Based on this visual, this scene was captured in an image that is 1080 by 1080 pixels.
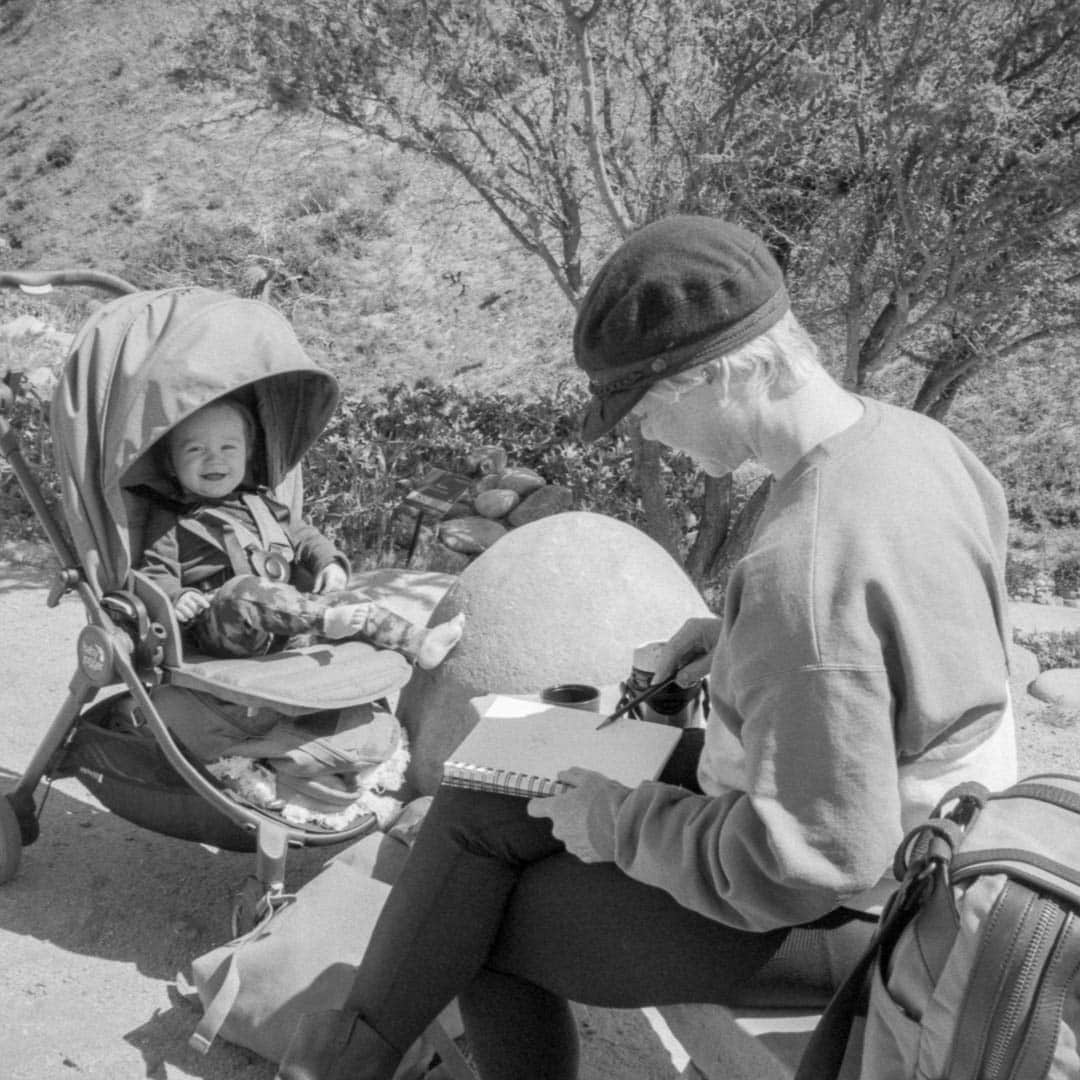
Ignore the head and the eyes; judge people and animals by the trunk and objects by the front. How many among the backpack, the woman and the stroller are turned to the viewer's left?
1

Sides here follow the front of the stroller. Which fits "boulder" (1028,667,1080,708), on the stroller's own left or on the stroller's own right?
on the stroller's own left

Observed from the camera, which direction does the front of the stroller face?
facing the viewer and to the right of the viewer

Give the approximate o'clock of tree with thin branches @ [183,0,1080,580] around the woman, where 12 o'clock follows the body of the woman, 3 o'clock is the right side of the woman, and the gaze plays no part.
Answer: The tree with thin branches is roughly at 3 o'clock from the woman.

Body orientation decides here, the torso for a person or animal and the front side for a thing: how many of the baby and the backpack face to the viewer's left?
0

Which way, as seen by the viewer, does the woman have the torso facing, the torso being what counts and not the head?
to the viewer's left

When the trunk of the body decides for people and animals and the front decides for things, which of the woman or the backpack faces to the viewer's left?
the woman

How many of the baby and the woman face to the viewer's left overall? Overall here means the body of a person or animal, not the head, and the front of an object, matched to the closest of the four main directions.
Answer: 1

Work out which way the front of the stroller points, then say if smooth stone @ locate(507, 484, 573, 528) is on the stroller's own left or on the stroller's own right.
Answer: on the stroller's own left

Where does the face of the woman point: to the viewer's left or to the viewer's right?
to the viewer's left

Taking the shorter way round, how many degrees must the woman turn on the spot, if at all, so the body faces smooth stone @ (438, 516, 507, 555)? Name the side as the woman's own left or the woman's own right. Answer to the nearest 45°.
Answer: approximately 90° to the woman's own right

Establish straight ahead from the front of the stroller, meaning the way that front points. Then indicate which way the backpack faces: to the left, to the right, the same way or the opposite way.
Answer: the same way

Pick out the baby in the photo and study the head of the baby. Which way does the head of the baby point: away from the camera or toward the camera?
toward the camera
